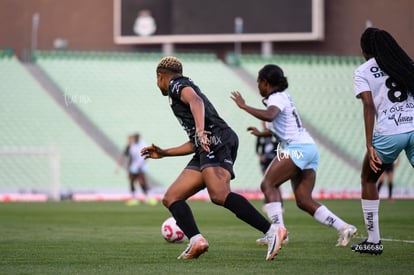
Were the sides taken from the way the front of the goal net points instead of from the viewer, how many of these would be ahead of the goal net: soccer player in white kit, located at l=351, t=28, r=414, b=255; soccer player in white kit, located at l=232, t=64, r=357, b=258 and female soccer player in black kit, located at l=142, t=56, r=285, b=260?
3

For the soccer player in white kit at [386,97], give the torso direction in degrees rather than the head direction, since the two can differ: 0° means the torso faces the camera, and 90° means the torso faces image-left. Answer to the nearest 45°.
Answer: approximately 135°

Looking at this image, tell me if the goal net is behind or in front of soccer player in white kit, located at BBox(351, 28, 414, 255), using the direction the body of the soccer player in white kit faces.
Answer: in front

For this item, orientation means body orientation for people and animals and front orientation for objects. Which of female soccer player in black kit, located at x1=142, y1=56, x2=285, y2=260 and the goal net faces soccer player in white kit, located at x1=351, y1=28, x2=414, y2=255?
the goal net

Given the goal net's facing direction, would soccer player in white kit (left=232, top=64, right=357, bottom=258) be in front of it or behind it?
in front

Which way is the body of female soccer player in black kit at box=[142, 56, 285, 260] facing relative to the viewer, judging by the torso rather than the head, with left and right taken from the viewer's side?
facing to the left of the viewer

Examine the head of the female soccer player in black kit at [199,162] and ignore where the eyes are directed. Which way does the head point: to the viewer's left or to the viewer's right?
to the viewer's left

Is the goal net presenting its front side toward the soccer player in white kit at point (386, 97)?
yes

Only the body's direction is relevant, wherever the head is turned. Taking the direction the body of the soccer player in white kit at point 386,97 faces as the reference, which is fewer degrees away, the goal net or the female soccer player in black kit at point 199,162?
the goal net

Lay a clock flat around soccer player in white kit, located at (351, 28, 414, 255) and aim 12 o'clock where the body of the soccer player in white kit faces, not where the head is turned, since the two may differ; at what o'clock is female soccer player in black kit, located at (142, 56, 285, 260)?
The female soccer player in black kit is roughly at 10 o'clock from the soccer player in white kit.

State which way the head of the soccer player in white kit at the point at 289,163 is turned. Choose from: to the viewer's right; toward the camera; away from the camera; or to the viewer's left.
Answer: to the viewer's left
